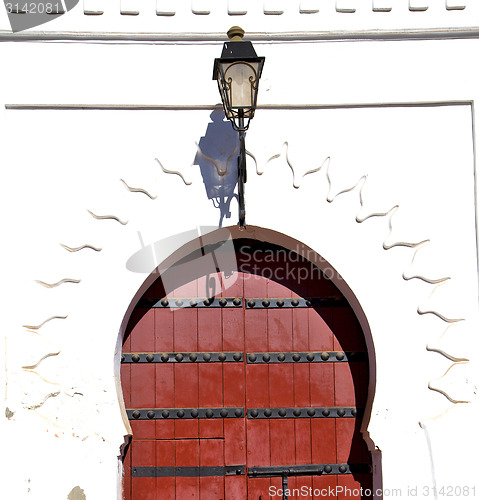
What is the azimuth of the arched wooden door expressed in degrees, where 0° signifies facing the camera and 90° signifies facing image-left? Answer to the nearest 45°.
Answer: approximately 0°
